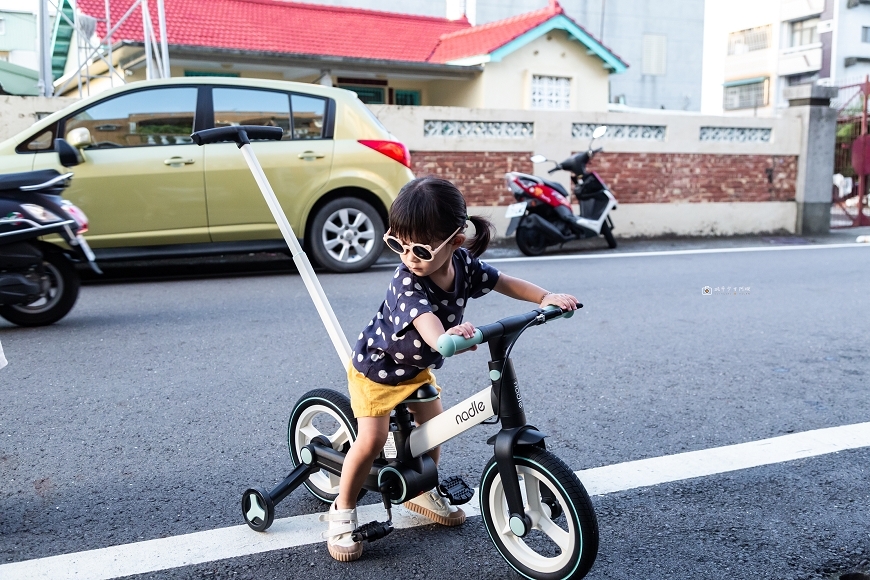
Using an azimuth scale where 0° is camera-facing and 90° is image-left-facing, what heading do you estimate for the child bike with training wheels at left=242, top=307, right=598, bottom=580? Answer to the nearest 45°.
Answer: approximately 315°

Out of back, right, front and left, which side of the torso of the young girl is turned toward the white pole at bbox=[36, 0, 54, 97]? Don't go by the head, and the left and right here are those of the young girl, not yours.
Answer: back

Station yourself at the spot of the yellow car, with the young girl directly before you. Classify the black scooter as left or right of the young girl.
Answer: right

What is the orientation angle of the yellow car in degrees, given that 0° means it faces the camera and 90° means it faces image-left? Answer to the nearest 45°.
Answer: approximately 90°

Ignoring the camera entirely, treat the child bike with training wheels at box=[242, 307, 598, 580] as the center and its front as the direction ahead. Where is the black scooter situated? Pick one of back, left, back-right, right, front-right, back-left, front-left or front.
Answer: back

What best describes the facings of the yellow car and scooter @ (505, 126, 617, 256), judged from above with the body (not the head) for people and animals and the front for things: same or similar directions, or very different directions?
very different directions

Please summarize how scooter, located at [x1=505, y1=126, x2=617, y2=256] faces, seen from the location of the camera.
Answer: facing away from the viewer and to the right of the viewer

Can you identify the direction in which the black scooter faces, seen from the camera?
facing to the left of the viewer

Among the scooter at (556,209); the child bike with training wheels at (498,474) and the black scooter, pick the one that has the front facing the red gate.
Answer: the scooter

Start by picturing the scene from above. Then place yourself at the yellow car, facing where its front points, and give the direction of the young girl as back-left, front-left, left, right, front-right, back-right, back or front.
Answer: left

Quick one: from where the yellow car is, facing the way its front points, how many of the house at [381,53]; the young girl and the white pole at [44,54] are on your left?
1

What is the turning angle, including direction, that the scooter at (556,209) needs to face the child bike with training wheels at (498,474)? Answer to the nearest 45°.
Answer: approximately 135° to its right
